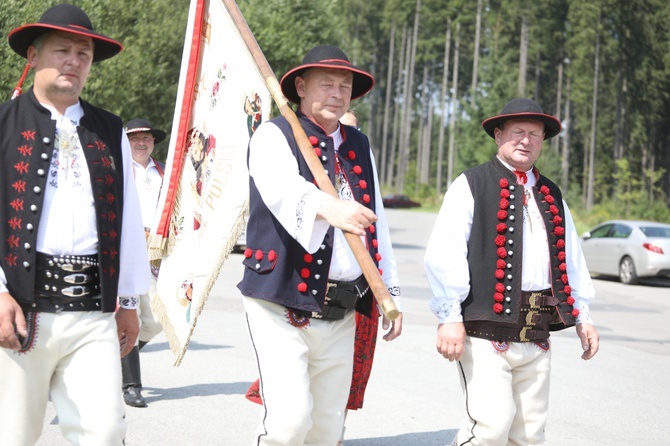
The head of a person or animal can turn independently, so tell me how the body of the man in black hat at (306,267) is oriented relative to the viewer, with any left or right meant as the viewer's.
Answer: facing the viewer and to the right of the viewer

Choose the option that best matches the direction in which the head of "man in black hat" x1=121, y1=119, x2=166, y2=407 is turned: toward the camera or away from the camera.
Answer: toward the camera

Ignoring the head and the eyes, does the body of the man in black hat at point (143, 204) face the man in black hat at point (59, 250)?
yes

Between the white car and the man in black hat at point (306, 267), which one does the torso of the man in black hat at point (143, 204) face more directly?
the man in black hat

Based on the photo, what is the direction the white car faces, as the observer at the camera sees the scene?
facing away from the viewer and to the left of the viewer

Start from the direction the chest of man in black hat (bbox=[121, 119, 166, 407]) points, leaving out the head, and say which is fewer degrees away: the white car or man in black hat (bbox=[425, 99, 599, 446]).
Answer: the man in black hat

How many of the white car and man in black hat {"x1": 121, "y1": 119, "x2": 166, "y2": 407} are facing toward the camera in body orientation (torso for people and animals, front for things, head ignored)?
1

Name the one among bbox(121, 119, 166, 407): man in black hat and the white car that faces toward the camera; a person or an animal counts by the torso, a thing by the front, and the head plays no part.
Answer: the man in black hat

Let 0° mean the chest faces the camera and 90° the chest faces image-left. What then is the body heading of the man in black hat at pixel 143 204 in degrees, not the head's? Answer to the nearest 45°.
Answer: approximately 0°

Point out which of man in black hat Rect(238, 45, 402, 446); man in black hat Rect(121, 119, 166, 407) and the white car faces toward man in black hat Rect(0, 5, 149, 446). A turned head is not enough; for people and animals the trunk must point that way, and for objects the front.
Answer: man in black hat Rect(121, 119, 166, 407)

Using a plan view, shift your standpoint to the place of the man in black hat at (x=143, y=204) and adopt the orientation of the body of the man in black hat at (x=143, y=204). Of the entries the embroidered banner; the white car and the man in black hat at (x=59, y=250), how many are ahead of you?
2

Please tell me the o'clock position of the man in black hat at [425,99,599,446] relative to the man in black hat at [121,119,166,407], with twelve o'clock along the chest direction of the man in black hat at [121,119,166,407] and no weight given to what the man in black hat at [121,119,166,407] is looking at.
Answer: the man in black hat at [425,99,599,446] is roughly at 11 o'clock from the man in black hat at [121,119,166,407].
